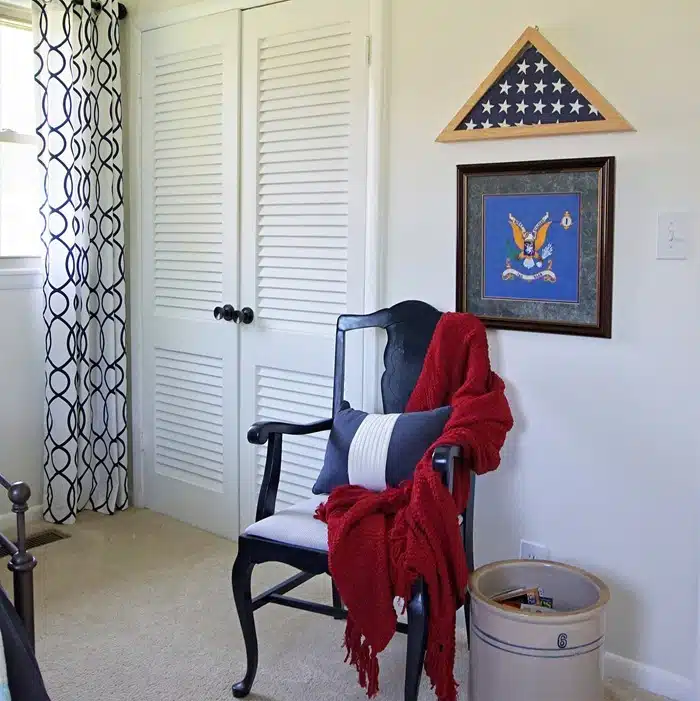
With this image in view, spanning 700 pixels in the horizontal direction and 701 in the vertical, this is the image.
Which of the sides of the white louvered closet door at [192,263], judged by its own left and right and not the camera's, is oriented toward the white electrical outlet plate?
left

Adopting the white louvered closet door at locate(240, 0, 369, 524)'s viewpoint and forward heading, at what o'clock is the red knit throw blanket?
The red knit throw blanket is roughly at 10 o'clock from the white louvered closet door.

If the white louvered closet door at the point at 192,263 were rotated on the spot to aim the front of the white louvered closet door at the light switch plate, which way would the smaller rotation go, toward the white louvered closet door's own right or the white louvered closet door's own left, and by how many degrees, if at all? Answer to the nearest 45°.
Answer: approximately 90° to the white louvered closet door's own left
